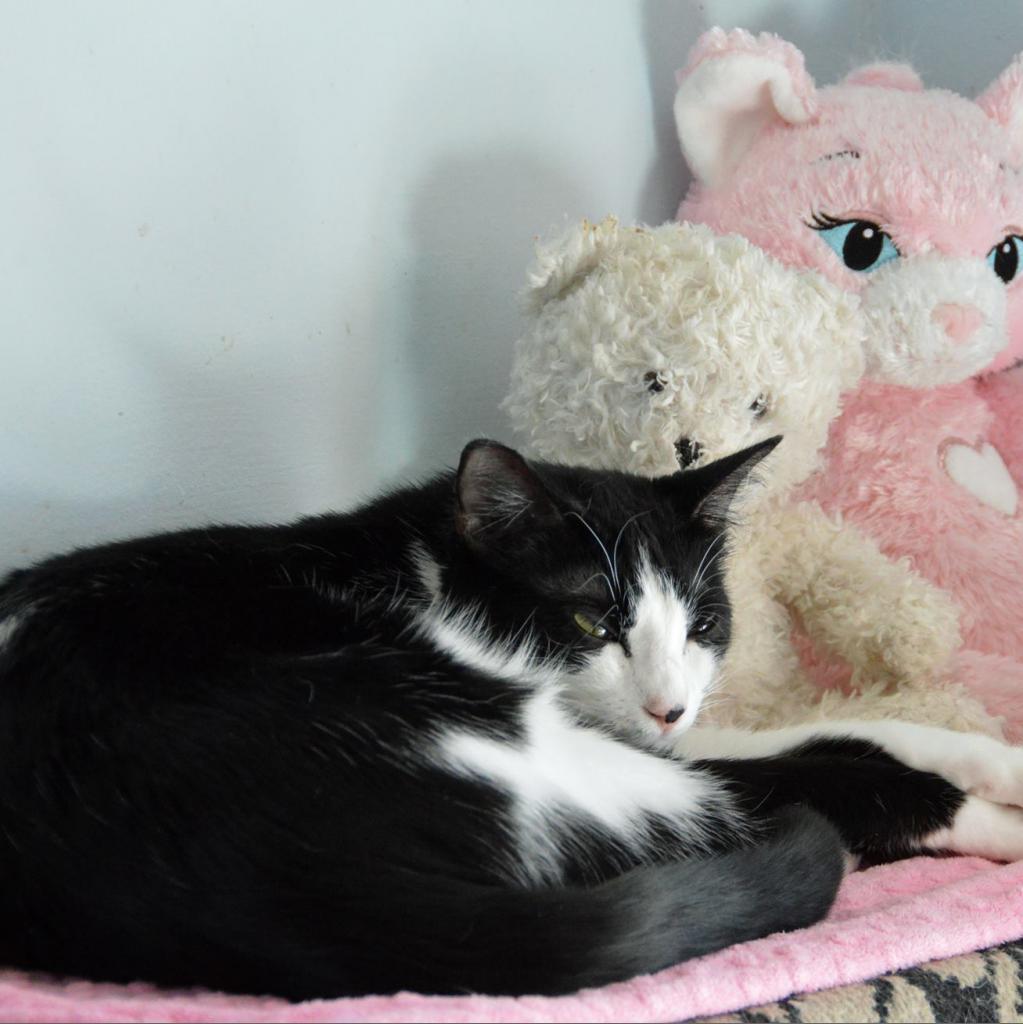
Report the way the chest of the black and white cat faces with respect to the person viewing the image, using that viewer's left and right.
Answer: facing to the right of the viewer

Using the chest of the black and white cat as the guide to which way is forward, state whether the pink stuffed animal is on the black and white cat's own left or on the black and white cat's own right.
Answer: on the black and white cat's own left

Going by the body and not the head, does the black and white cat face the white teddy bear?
no
